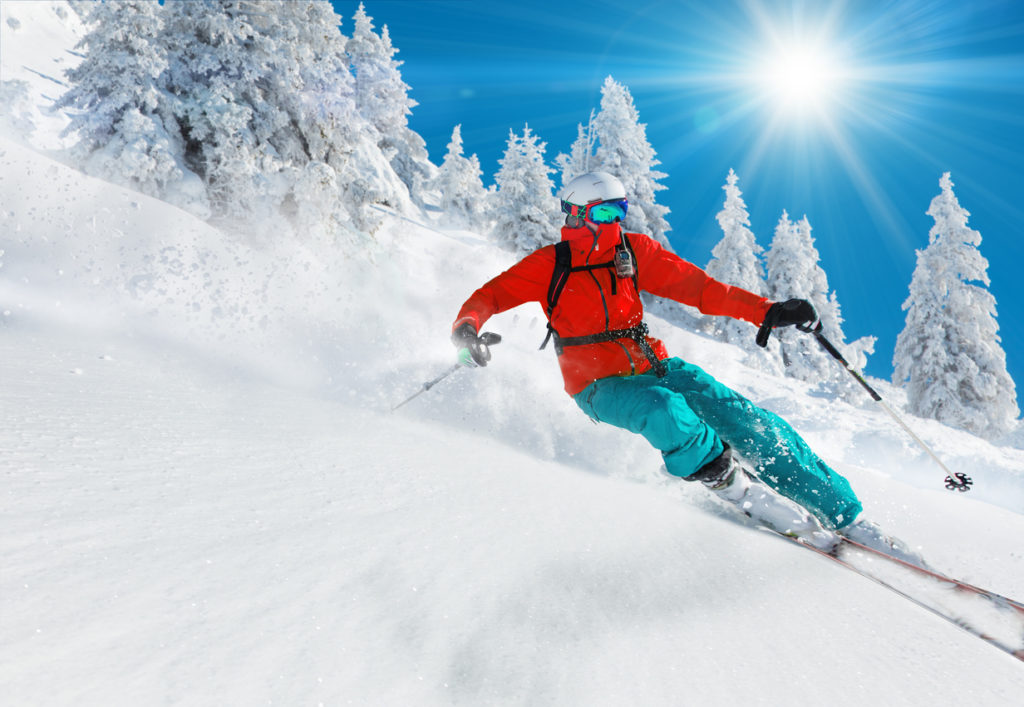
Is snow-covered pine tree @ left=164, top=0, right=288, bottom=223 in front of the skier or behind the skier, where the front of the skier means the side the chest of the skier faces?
behind

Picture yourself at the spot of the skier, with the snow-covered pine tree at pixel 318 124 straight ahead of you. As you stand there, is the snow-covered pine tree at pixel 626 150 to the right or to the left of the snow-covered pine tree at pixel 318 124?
right

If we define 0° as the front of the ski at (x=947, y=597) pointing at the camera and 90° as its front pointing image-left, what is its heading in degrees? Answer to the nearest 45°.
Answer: approximately 315°

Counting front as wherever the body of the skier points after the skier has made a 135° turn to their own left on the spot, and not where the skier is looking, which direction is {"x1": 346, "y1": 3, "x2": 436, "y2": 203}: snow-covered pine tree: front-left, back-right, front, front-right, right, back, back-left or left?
front-left
